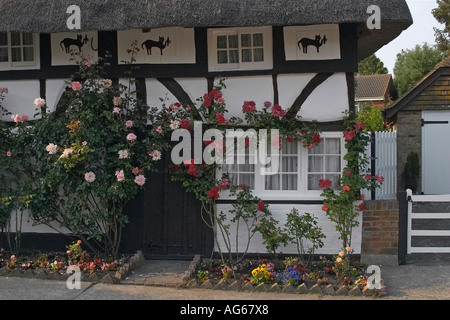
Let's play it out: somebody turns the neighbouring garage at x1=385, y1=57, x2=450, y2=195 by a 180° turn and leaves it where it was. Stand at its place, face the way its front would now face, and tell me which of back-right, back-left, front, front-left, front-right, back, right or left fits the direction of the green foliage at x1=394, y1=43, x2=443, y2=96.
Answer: front

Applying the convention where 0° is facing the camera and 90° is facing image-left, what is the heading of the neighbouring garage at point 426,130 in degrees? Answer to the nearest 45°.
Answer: approximately 0°

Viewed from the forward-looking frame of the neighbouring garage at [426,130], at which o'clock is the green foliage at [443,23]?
The green foliage is roughly at 6 o'clock from the neighbouring garage.

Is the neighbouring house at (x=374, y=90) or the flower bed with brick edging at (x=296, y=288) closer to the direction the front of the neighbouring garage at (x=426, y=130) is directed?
the flower bed with brick edging
